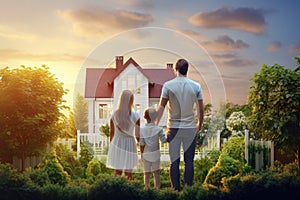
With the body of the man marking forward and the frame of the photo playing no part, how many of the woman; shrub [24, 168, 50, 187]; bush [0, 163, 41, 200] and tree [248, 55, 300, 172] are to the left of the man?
3

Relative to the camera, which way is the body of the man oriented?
away from the camera

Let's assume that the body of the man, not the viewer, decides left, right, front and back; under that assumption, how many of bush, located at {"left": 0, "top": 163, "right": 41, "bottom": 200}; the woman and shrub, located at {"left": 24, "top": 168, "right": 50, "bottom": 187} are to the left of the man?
3

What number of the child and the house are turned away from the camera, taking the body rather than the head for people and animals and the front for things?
1

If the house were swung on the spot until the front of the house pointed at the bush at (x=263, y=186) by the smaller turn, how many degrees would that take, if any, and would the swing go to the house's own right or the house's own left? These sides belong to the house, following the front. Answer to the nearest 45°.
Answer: approximately 45° to the house's own left

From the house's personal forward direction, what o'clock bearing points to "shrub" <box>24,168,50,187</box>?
The shrub is roughly at 1 o'clock from the house.

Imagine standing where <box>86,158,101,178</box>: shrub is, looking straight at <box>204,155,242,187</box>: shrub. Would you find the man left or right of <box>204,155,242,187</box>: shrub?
right

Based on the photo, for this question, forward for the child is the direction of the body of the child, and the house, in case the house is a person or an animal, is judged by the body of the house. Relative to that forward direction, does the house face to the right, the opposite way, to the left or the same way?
the opposite way

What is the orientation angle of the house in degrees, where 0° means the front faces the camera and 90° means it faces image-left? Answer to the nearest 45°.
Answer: approximately 0°

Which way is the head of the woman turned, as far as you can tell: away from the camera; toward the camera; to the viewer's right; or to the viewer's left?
away from the camera

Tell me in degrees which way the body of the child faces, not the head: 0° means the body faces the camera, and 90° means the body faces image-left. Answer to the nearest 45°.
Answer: approximately 180°

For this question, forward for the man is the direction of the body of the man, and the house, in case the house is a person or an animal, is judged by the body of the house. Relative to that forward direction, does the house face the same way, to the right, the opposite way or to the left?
the opposite way
